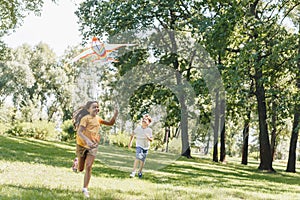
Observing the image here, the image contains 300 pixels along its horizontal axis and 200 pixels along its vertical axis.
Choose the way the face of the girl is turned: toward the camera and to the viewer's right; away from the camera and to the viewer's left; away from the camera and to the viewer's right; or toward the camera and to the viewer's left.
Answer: toward the camera and to the viewer's right

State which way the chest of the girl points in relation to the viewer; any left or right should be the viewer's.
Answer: facing the viewer and to the right of the viewer

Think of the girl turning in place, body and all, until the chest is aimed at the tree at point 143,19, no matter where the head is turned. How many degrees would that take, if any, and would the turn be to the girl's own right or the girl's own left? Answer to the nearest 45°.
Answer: approximately 135° to the girl's own left

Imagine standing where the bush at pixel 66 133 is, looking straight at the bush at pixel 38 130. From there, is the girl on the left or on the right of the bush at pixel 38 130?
left

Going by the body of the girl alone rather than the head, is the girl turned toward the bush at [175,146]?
no

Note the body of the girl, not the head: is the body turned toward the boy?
no

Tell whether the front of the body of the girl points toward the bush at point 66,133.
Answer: no
